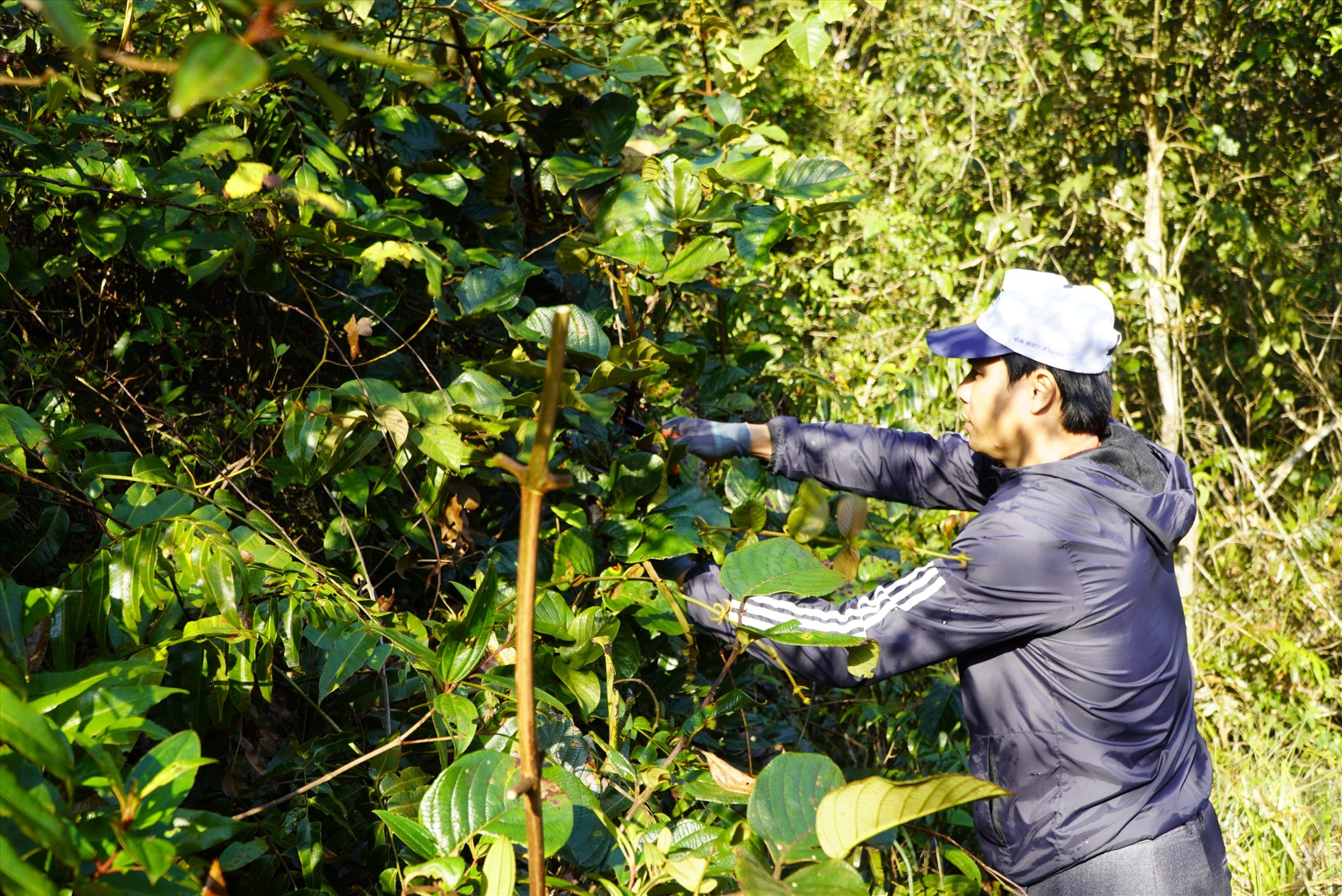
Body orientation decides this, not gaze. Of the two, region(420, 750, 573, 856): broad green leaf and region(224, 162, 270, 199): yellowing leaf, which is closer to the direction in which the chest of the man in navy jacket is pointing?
the yellowing leaf

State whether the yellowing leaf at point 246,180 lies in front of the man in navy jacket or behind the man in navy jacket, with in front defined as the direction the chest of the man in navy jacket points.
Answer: in front

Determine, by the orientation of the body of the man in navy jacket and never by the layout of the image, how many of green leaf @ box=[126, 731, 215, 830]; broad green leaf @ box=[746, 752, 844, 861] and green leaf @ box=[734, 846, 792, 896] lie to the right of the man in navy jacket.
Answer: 0

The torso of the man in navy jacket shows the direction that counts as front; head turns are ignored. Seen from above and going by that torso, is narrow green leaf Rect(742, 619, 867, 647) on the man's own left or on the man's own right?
on the man's own left

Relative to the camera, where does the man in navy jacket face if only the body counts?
to the viewer's left

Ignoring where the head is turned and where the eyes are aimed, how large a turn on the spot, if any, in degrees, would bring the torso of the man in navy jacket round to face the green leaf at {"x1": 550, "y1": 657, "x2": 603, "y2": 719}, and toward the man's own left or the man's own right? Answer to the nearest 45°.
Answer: approximately 45° to the man's own left

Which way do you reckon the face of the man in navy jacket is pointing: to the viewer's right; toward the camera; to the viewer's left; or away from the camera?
to the viewer's left

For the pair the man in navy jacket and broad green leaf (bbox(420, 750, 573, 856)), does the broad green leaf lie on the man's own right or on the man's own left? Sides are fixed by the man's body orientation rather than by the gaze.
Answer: on the man's own left
